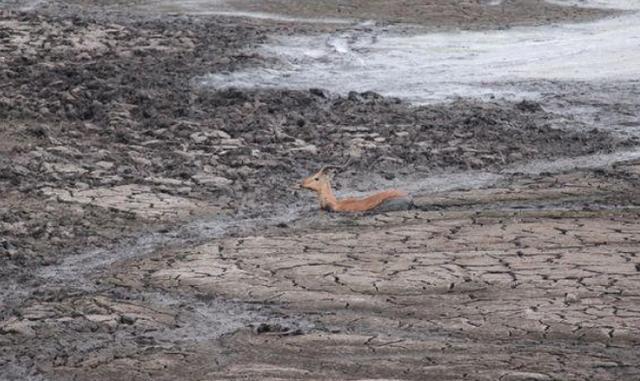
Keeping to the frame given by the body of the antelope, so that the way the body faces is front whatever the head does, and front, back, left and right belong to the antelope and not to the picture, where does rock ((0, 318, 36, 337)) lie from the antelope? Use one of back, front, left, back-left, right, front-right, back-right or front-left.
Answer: front-left

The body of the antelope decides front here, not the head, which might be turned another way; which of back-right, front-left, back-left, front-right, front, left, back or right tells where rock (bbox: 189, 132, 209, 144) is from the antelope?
front-right

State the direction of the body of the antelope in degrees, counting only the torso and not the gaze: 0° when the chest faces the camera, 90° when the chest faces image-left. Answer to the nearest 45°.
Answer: approximately 90°

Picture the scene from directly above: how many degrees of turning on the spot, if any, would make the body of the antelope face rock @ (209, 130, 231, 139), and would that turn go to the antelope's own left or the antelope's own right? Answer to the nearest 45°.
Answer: approximately 45° to the antelope's own right

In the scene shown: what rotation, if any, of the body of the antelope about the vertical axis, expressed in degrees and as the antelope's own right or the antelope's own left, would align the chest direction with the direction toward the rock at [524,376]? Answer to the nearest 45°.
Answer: approximately 90° to the antelope's own left

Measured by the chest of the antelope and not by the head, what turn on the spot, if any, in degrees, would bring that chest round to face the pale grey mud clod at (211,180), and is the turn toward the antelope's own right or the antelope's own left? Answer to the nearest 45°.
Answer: approximately 45° to the antelope's own right

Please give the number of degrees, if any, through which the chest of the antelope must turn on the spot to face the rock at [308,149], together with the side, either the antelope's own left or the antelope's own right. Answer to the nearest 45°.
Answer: approximately 90° to the antelope's own right

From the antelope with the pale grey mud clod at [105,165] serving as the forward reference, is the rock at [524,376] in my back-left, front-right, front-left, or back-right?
back-left
